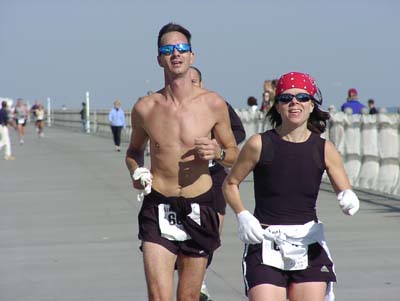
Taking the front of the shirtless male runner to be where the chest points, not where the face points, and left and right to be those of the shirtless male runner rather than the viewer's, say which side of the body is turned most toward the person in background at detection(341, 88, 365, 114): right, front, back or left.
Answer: back

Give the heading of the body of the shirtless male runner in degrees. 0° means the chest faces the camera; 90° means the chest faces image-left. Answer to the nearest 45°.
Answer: approximately 0°

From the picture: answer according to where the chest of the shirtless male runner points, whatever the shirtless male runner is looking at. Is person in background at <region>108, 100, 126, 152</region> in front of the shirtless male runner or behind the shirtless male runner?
behind

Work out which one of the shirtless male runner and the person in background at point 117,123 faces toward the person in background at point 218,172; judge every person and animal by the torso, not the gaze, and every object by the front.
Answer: the person in background at point 117,123
